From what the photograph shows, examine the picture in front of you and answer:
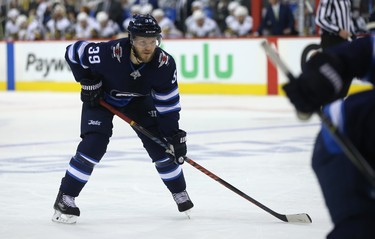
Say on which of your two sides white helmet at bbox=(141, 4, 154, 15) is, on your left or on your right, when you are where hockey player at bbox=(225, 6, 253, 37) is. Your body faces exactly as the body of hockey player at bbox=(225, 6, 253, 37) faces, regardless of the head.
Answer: on your right

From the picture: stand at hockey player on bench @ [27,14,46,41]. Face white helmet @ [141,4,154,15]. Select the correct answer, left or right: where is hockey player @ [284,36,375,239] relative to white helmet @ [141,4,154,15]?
right

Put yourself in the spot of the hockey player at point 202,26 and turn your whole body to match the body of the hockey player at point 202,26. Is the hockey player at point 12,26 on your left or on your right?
on your right

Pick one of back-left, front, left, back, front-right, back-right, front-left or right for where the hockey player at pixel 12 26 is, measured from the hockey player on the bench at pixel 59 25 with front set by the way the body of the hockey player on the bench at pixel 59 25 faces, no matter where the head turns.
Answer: back-right

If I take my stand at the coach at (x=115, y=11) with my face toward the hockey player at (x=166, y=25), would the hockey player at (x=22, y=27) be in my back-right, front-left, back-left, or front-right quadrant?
back-right
